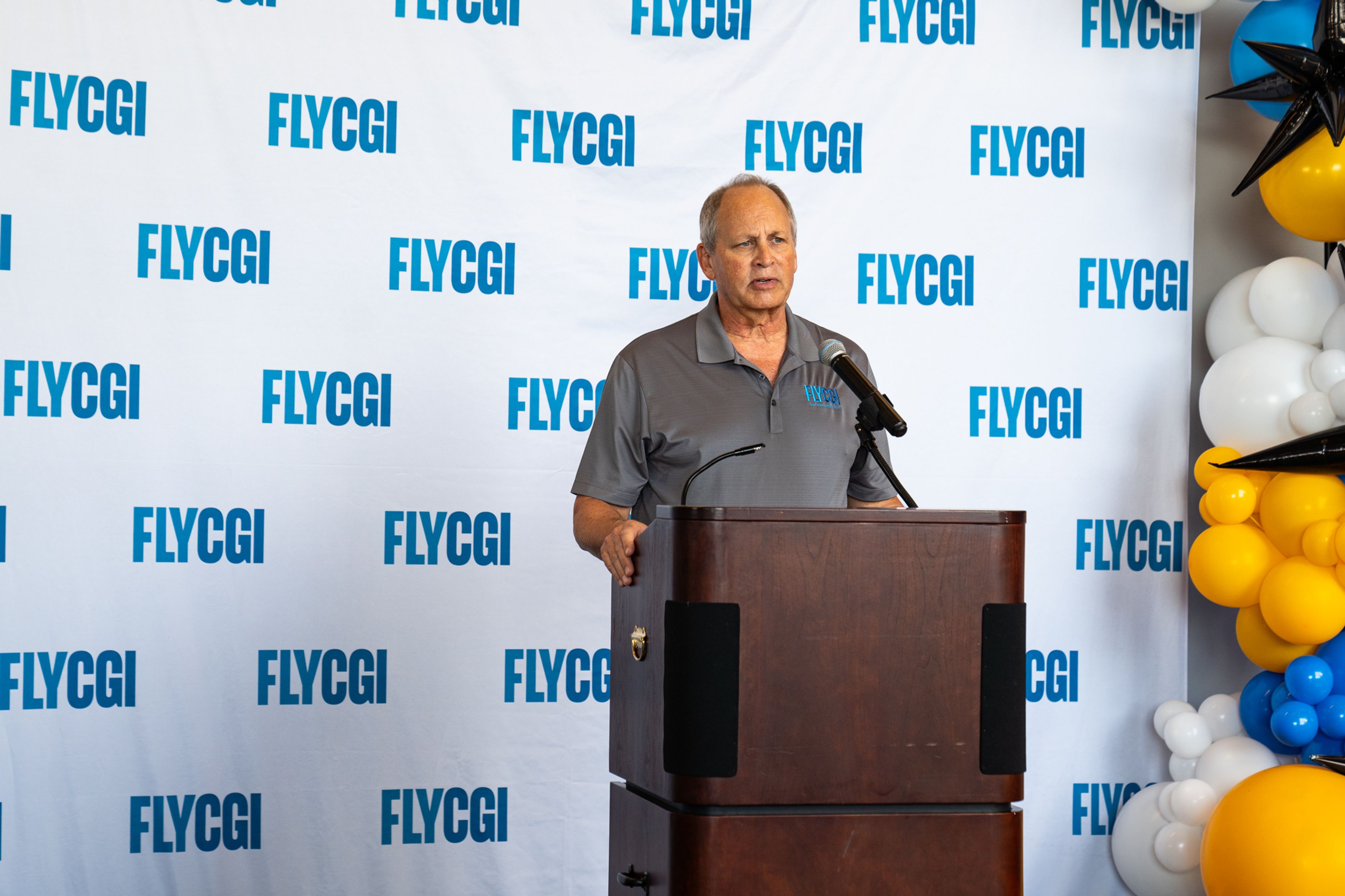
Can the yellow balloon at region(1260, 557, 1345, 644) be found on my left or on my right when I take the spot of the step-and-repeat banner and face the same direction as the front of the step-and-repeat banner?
on my left

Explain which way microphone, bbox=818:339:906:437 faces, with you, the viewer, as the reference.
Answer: facing away from the viewer and to the left of the viewer

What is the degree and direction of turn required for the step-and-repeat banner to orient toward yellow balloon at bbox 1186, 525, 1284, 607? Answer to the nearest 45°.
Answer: approximately 90° to its left

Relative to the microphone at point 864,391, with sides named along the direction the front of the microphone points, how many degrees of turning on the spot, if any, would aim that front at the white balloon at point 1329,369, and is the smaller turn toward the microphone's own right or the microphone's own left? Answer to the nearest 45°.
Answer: approximately 90° to the microphone's own right

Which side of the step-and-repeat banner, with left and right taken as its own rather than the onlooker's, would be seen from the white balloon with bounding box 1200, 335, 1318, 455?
left

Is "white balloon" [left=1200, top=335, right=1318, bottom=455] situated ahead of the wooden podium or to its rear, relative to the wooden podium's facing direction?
to the rear

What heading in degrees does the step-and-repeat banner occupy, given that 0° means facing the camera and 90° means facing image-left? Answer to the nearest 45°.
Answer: approximately 0°

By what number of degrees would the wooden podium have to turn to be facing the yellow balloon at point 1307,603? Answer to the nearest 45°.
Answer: approximately 135° to its left

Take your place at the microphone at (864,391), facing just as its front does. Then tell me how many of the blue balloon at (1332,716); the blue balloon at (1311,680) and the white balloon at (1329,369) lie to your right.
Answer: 3

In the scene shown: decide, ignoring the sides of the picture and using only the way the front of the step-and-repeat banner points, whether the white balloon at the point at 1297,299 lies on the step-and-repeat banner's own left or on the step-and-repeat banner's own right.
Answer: on the step-and-repeat banner's own left

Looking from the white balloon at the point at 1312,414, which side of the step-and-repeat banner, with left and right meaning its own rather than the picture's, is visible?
left

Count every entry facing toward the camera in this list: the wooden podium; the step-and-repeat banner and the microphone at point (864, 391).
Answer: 2
